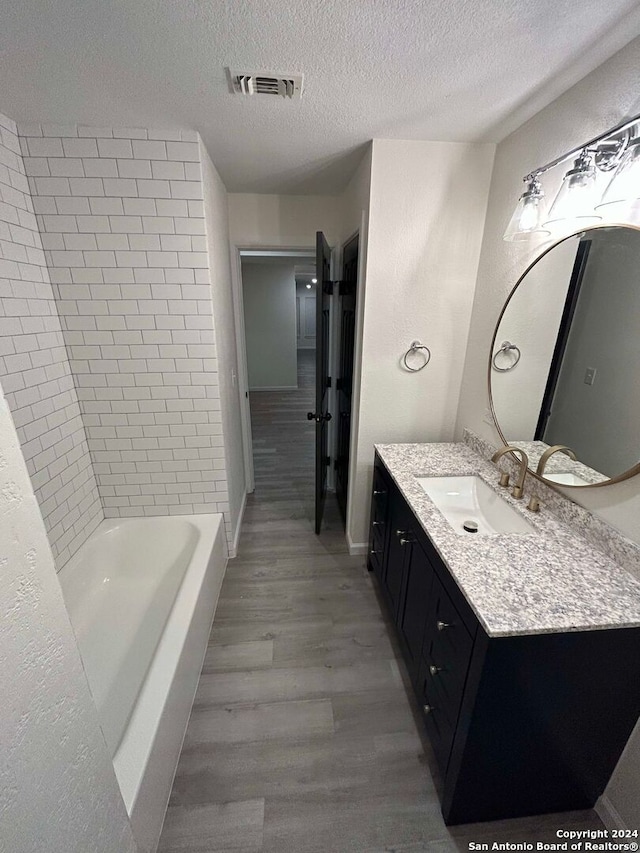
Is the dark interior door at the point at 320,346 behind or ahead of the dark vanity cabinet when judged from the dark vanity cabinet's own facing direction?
ahead

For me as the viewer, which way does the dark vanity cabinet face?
facing to the left of the viewer

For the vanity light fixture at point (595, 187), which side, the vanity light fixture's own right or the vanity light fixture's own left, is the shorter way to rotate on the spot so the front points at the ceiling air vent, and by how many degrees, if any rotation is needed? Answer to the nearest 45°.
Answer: approximately 45° to the vanity light fixture's own right

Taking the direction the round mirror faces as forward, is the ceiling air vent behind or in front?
in front

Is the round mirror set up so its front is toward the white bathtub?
yes

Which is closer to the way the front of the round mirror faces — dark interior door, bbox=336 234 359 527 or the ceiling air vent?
the ceiling air vent

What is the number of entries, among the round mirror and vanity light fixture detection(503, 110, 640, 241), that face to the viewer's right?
0

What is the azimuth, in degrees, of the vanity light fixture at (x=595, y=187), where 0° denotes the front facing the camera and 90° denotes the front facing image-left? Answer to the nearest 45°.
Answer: approximately 45°

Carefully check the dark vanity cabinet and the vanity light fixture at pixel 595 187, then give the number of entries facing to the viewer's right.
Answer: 0

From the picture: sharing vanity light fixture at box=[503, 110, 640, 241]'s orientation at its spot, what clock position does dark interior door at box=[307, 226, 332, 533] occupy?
The dark interior door is roughly at 2 o'clock from the vanity light fixture.
